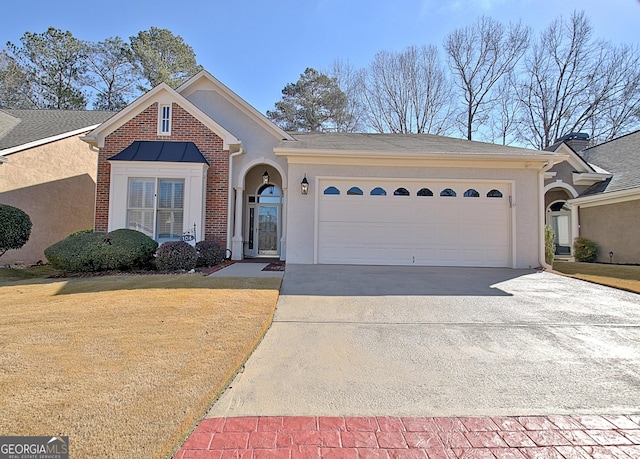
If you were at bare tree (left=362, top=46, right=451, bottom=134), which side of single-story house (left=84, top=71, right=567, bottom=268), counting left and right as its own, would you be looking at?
back

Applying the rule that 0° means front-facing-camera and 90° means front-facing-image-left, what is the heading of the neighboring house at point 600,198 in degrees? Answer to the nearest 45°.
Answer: approximately 45°

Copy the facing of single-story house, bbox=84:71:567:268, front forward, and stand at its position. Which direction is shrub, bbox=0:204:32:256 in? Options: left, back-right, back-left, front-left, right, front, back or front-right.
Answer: right

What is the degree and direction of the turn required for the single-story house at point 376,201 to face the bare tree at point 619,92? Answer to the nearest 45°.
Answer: approximately 135° to its left

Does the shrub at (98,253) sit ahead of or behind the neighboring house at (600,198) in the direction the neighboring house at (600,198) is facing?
ahead

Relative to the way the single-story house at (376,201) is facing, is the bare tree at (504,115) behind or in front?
behind

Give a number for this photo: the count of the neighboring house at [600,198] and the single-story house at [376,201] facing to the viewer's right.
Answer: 0

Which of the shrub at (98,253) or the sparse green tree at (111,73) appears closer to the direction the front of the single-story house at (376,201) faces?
the shrub

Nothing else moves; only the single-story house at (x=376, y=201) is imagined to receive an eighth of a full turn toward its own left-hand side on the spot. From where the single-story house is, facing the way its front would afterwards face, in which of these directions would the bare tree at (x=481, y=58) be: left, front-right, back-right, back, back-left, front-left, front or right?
left
